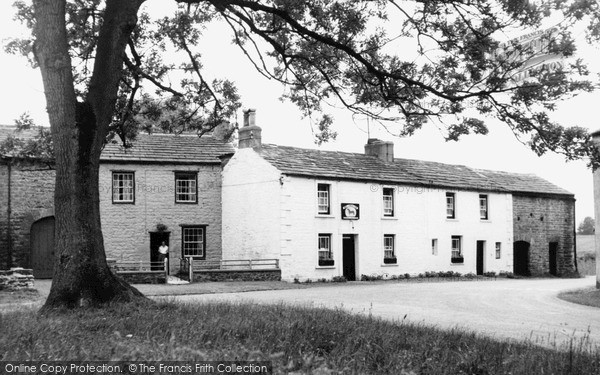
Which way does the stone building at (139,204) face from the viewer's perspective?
toward the camera

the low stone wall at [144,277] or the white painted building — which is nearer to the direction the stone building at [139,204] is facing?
the low stone wall

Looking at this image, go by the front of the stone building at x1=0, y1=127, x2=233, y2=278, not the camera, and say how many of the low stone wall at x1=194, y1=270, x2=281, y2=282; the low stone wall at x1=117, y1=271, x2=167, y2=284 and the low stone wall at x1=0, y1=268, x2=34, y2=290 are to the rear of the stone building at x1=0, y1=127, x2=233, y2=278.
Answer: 0

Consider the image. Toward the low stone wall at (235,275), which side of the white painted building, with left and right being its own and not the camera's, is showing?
right

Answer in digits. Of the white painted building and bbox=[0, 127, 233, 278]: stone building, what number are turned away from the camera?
0

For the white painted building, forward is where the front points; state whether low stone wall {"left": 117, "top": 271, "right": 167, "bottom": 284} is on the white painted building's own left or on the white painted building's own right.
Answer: on the white painted building's own right

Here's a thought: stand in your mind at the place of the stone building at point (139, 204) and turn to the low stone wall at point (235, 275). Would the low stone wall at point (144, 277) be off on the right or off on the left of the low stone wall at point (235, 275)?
right

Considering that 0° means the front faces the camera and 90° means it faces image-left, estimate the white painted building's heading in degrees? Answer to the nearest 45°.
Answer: approximately 315°
